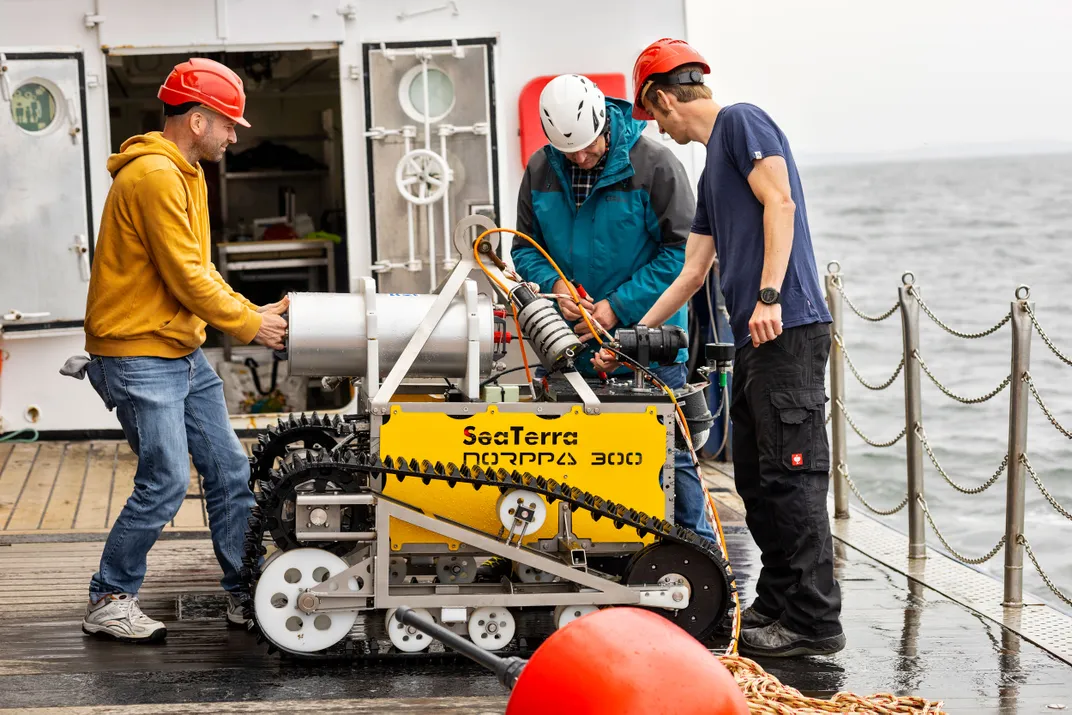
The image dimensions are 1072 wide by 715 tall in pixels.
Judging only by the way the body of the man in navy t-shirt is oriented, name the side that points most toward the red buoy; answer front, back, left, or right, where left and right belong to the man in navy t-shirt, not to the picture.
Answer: left

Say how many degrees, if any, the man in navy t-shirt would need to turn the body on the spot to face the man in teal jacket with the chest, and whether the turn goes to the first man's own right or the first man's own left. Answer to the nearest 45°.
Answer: approximately 45° to the first man's own right

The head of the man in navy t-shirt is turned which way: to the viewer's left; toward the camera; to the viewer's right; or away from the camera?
to the viewer's left

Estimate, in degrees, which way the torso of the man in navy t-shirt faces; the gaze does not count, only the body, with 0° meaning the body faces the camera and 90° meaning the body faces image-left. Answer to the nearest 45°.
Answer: approximately 90°

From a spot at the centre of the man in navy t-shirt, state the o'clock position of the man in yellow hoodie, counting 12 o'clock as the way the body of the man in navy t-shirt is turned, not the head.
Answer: The man in yellow hoodie is roughly at 12 o'clock from the man in navy t-shirt.

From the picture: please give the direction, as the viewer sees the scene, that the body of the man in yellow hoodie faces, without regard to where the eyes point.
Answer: to the viewer's right

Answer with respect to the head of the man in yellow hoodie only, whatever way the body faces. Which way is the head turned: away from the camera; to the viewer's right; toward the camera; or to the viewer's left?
to the viewer's right

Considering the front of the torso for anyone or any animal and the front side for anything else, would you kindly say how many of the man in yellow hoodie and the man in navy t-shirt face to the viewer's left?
1

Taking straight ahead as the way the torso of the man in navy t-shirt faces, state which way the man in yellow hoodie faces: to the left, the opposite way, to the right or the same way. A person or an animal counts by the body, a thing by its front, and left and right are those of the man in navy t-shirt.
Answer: the opposite way

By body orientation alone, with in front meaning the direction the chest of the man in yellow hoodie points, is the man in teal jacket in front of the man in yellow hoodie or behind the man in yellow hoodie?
in front
